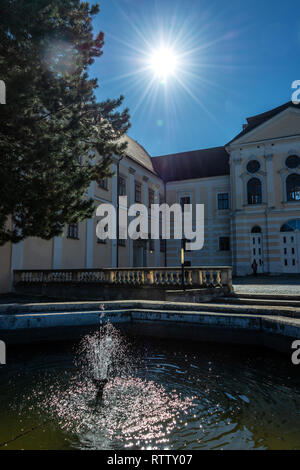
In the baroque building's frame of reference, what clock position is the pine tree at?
The pine tree is roughly at 1 o'clock from the baroque building.

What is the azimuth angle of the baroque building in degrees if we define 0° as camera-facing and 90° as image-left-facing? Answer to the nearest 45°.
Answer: approximately 0°
